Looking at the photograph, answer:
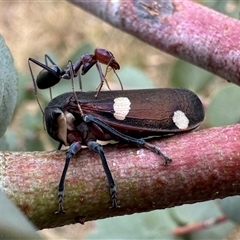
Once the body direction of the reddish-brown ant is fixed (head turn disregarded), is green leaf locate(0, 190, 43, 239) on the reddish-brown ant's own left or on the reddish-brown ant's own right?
on the reddish-brown ant's own right

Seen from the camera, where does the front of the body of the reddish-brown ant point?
to the viewer's right

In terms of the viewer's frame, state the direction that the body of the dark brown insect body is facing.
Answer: to the viewer's left

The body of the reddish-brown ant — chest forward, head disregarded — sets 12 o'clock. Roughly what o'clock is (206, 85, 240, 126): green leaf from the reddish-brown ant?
The green leaf is roughly at 11 o'clock from the reddish-brown ant.

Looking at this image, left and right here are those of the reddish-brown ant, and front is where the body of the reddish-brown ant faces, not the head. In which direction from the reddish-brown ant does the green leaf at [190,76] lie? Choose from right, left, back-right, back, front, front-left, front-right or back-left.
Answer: front-left

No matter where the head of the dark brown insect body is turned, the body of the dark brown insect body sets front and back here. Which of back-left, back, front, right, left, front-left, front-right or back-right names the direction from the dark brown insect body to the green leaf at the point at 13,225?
left

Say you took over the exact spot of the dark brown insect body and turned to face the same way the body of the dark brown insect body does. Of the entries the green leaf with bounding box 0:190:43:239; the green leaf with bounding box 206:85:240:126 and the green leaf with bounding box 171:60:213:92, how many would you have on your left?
1

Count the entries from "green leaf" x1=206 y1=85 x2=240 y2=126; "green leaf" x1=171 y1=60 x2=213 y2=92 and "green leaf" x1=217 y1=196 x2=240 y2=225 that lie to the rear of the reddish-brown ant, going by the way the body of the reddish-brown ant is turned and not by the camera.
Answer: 0

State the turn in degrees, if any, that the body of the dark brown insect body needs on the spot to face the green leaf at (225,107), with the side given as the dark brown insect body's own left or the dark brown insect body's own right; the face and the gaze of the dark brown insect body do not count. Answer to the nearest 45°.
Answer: approximately 135° to the dark brown insect body's own right
